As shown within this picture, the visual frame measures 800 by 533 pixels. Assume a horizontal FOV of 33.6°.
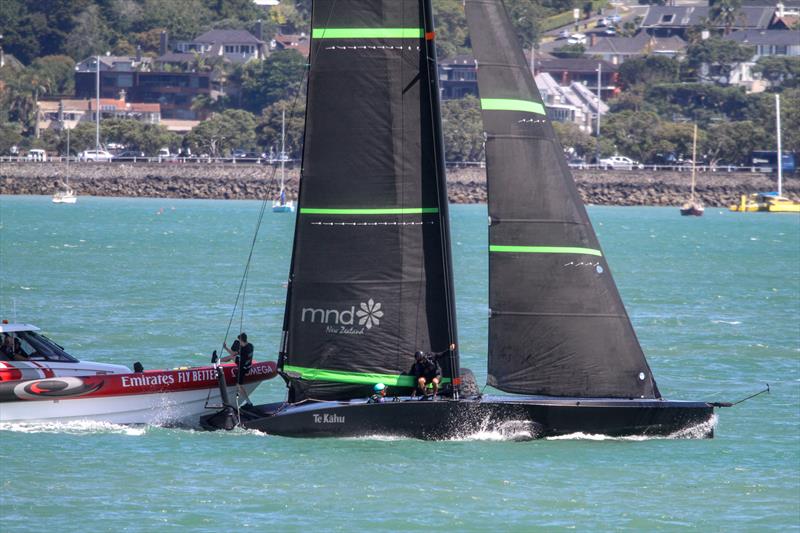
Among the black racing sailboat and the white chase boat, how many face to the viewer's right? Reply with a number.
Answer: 2

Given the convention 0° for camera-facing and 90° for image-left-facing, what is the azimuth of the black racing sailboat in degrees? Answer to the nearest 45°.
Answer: approximately 270°

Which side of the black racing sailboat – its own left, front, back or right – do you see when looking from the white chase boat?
back

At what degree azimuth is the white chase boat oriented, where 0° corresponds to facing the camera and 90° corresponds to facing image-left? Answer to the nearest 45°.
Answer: approximately 270°

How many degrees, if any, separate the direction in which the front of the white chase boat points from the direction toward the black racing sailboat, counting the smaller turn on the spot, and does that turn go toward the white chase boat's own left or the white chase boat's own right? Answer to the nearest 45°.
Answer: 0° — it already faces it
